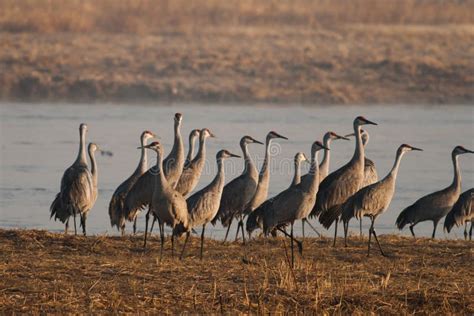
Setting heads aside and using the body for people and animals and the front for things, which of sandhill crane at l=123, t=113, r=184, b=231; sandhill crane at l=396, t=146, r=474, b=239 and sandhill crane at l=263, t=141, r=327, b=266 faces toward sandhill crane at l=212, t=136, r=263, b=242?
sandhill crane at l=123, t=113, r=184, b=231

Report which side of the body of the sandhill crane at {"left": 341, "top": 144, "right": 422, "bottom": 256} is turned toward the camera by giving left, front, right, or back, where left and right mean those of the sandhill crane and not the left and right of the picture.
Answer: right

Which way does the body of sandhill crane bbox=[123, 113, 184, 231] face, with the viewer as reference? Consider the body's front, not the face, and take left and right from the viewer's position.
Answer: facing to the right of the viewer

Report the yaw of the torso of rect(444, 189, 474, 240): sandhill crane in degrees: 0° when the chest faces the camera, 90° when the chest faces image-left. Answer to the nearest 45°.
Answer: approximately 270°

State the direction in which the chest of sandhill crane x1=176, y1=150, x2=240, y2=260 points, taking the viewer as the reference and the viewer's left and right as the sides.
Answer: facing to the right of the viewer

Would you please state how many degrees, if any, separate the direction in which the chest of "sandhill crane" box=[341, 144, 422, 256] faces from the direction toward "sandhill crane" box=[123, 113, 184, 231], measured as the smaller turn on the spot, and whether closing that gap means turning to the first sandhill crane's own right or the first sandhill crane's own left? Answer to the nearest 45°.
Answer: approximately 180°

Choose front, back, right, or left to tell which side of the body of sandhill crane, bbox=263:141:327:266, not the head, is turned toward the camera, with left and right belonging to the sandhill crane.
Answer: right

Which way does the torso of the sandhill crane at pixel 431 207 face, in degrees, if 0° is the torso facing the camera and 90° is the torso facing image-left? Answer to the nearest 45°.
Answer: approximately 270°
